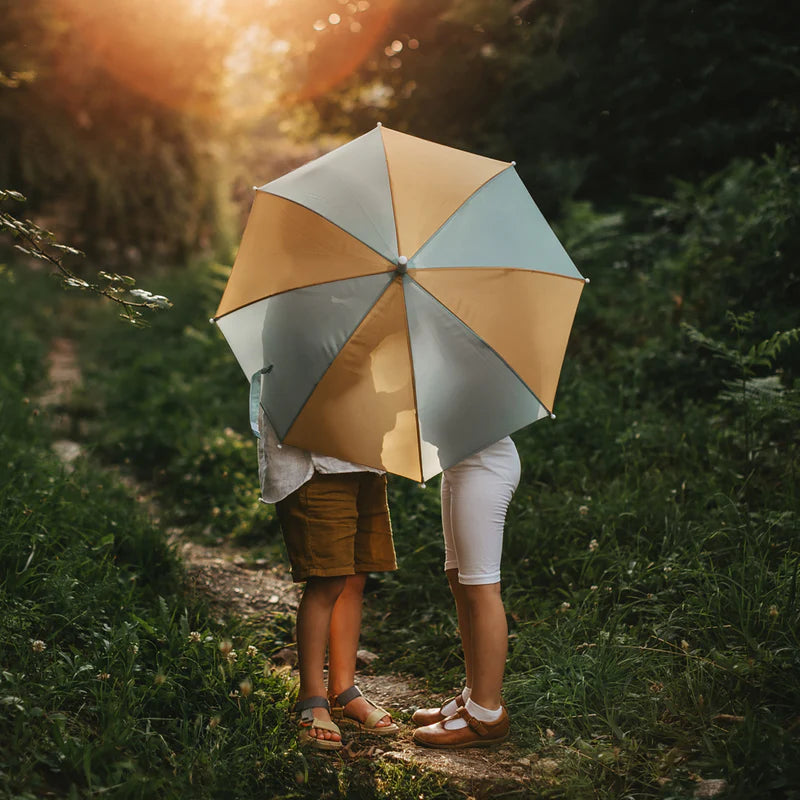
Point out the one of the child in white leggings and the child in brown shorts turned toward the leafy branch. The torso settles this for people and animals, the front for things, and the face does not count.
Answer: the child in white leggings

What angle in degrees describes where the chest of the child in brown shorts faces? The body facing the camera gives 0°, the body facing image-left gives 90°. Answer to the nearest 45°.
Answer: approximately 315°

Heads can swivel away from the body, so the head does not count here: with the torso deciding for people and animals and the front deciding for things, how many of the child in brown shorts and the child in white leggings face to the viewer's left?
1

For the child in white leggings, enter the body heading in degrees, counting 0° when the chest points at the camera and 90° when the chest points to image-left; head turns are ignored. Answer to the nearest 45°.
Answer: approximately 90°

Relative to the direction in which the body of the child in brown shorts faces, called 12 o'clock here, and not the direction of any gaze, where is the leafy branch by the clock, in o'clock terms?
The leafy branch is roughly at 5 o'clock from the child in brown shorts.

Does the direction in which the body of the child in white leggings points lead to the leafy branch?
yes
